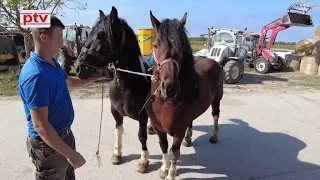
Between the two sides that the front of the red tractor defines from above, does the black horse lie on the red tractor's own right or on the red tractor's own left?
on the red tractor's own right

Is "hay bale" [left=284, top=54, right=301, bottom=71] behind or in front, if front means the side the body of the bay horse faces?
behind

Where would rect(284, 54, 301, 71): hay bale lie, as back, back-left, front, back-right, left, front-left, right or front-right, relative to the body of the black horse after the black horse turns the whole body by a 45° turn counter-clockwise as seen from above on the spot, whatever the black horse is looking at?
back-left

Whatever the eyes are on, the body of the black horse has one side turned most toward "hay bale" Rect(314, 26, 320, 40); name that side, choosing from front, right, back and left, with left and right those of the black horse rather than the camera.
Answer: back

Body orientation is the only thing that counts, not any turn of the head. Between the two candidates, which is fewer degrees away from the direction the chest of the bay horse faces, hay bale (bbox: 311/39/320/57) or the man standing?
the man standing

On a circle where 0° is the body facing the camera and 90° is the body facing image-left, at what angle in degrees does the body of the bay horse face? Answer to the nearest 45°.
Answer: approximately 45°

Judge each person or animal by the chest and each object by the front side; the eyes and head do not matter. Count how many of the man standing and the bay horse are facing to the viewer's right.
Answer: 1

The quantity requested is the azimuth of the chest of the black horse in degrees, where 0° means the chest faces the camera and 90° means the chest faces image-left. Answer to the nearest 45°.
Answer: approximately 45°

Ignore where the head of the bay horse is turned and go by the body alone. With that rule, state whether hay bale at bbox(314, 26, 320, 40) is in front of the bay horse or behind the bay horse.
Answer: behind

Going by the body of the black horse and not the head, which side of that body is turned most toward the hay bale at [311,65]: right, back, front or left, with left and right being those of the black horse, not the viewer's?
back

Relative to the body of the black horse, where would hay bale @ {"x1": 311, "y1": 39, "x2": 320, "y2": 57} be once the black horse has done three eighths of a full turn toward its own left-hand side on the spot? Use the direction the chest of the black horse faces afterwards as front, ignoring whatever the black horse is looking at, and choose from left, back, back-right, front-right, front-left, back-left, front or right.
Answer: front-left

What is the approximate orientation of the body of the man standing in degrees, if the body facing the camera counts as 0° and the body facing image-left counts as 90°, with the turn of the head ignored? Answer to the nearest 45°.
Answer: approximately 270°

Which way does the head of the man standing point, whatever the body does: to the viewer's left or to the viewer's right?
to the viewer's right
